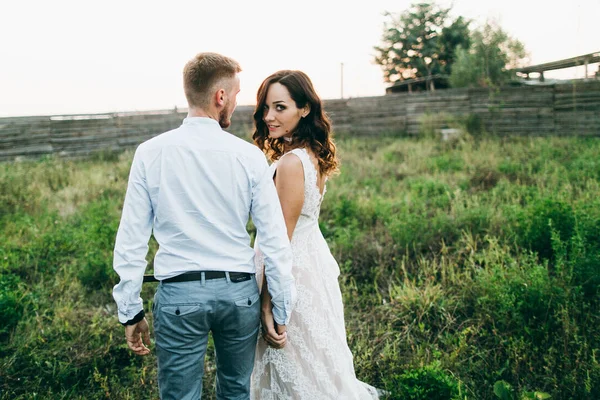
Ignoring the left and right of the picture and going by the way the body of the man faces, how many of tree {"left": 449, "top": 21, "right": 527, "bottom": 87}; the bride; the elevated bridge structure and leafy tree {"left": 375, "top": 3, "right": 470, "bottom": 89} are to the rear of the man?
0

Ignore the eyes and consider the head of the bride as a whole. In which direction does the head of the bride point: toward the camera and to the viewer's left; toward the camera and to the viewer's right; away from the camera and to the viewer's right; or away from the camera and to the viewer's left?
toward the camera and to the viewer's left

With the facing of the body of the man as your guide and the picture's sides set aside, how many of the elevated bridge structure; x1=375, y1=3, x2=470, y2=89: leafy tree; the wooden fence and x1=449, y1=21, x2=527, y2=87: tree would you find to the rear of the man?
0

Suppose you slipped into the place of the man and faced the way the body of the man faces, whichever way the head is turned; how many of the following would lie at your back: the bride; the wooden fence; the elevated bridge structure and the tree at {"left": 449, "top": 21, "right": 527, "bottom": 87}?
0

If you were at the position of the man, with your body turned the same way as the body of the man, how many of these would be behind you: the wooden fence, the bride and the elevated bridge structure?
0

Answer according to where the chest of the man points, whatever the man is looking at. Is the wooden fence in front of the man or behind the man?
in front

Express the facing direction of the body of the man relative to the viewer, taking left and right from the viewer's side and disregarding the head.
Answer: facing away from the viewer

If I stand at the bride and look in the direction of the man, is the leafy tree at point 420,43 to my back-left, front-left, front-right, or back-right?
back-right

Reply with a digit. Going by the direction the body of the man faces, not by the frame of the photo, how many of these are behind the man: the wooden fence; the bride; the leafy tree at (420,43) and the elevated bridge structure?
0

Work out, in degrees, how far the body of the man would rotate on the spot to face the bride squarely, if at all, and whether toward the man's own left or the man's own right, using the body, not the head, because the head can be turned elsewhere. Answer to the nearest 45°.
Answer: approximately 45° to the man's own right

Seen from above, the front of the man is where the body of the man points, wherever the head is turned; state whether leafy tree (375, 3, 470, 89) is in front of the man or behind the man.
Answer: in front

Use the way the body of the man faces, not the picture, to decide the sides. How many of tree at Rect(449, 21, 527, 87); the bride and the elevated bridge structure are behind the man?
0

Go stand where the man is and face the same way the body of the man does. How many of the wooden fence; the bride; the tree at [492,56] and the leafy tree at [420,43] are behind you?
0
